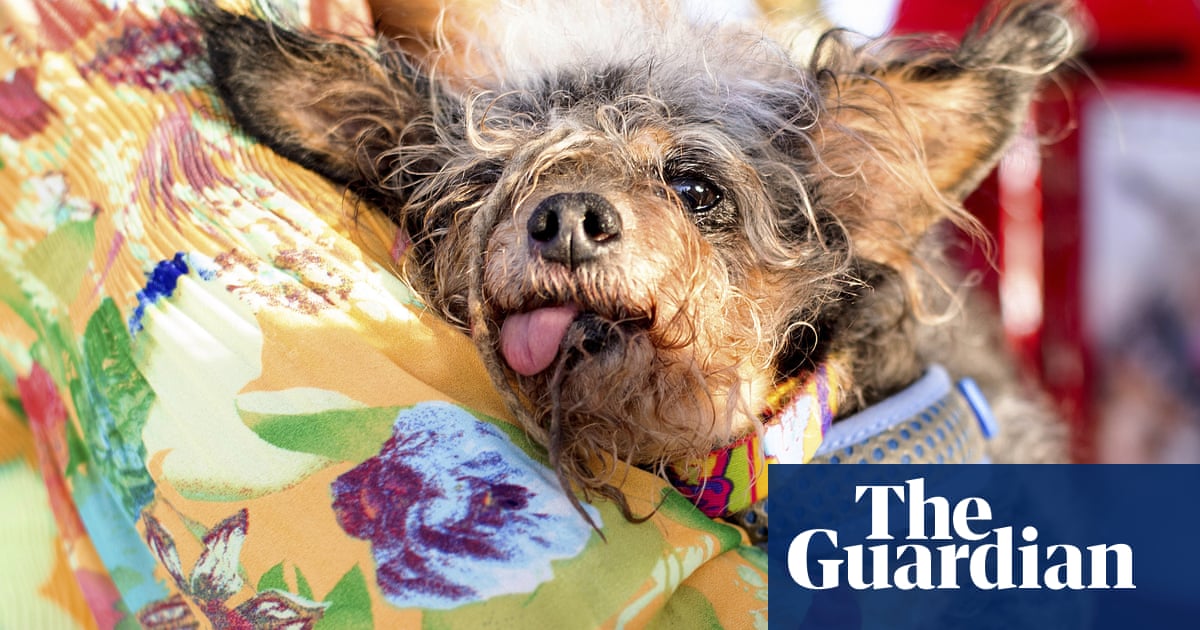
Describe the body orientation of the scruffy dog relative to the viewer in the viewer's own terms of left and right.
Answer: facing the viewer and to the left of the viewer
